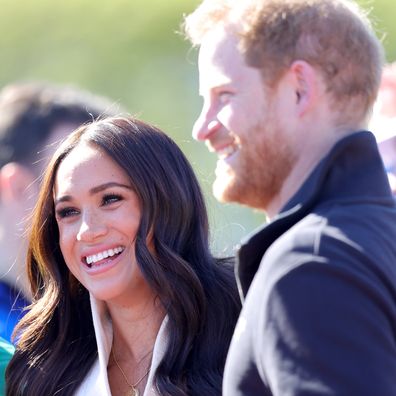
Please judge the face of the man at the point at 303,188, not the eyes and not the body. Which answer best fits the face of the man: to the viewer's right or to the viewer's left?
to the viewer's left

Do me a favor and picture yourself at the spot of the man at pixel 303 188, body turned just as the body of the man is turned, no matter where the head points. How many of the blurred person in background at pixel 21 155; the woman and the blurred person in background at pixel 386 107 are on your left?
0

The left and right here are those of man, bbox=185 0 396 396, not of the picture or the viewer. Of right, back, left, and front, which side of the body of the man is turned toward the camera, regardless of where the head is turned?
left

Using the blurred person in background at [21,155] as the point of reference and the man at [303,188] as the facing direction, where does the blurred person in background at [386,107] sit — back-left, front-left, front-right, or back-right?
front-left

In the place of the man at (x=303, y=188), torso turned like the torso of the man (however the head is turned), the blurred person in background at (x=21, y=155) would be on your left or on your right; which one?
on your right
